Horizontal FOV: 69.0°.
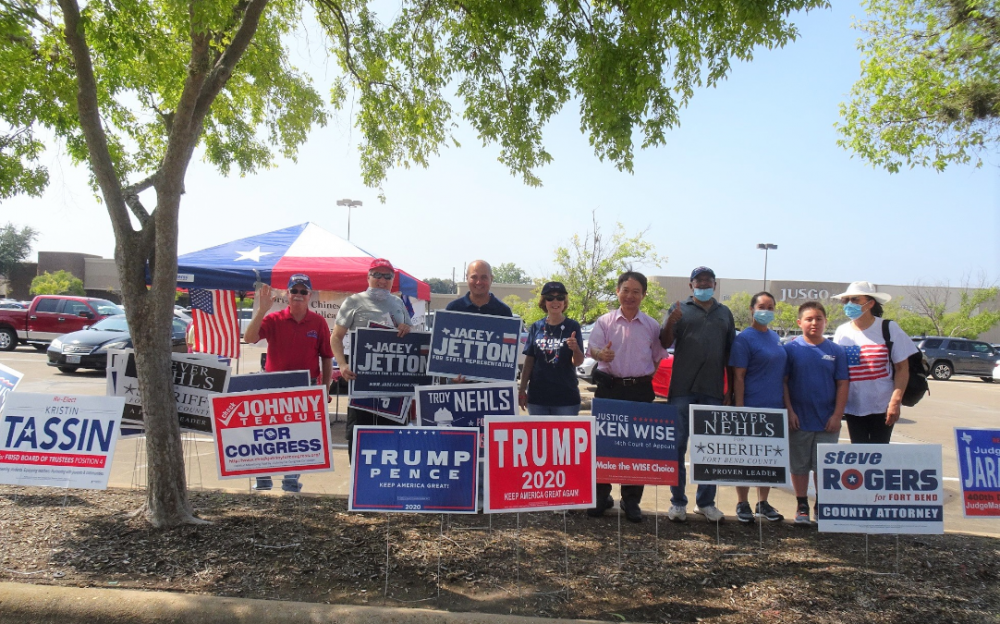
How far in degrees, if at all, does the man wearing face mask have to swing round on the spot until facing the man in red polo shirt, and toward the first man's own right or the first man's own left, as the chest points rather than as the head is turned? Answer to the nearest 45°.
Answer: approximately 90° to the first man's own right

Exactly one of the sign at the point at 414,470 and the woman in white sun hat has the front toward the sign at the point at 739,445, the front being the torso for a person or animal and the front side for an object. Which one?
the woman in white sun hat

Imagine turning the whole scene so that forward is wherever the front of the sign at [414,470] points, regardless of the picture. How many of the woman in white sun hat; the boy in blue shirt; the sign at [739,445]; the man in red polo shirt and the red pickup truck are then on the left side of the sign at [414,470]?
3

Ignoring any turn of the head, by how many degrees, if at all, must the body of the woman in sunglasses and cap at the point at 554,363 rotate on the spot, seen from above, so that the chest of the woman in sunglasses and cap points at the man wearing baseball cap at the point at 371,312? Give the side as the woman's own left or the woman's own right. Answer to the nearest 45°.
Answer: approximately 90° to the woman's own right

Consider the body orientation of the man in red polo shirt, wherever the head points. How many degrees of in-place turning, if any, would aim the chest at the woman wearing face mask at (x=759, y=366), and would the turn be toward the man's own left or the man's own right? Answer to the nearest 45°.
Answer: approximately 45° to the man's own left

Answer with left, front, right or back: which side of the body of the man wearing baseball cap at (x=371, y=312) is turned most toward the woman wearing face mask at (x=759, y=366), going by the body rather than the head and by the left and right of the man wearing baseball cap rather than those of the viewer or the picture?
left

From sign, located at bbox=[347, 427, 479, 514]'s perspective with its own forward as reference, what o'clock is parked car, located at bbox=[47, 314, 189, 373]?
The parked car is roughly at 5 o'clock from the sign.

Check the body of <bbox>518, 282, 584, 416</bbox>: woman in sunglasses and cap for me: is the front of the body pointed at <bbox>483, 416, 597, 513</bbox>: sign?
yes

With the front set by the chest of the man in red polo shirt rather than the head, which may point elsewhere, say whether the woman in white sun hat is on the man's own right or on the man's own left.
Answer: on the man's own left

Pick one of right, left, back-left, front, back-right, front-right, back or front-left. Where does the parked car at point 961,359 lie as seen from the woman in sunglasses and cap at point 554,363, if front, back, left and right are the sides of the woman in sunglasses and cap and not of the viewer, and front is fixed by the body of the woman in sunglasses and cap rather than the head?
back-left
